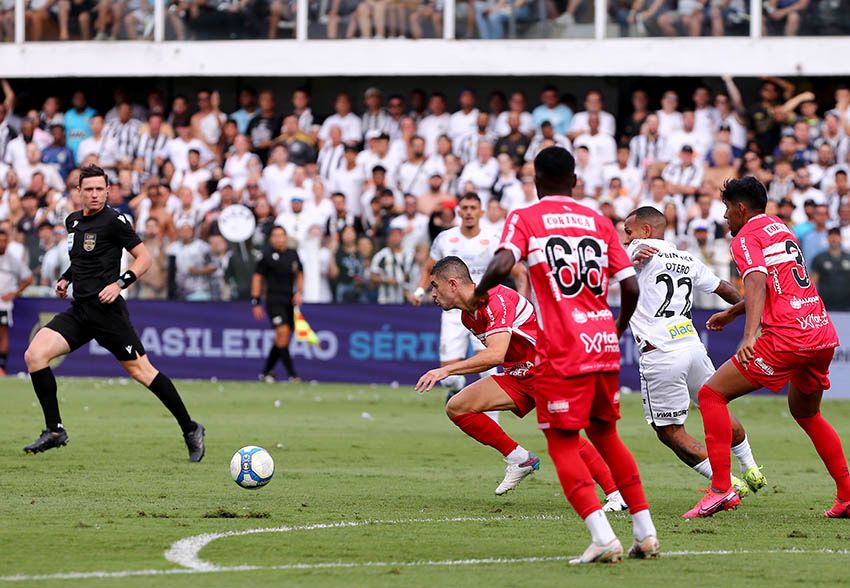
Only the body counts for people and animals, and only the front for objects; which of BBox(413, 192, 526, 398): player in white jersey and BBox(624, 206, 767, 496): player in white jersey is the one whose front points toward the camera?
BBox(413, 192, 526, 398): player in white jersey

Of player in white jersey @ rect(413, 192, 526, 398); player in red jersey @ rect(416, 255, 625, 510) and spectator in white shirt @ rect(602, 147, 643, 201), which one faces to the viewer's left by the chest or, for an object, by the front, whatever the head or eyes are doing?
the player in red jersey

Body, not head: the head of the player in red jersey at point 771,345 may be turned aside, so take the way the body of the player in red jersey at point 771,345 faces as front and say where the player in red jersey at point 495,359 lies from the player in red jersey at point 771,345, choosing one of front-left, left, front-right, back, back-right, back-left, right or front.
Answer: front-left

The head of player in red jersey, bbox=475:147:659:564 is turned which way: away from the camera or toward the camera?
away from the camera

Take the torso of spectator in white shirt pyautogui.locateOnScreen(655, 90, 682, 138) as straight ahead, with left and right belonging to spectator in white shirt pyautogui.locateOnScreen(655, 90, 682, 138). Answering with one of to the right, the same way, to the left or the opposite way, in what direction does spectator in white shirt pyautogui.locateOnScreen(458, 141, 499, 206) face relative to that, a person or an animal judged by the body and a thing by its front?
the same way

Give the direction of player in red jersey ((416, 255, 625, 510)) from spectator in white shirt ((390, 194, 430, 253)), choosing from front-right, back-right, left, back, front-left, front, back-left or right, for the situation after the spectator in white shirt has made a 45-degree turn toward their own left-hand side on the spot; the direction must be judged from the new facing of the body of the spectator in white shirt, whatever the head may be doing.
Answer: front-right

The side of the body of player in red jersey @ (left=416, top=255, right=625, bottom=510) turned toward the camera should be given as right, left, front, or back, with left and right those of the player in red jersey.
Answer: left

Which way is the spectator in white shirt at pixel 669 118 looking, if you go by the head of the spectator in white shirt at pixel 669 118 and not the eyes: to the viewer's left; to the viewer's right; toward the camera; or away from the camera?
toward the camera

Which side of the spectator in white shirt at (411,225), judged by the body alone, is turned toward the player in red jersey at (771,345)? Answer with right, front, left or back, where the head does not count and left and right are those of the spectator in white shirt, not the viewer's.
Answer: front

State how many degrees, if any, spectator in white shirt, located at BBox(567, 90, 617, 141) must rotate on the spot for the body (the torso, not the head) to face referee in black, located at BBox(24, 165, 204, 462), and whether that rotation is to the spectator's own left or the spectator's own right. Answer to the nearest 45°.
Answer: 0° — they already face them

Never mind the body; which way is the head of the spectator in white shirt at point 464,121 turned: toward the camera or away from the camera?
toward the camera

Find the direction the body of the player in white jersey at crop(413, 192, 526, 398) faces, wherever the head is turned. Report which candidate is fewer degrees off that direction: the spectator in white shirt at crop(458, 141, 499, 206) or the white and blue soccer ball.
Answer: the white and blue soccer ball

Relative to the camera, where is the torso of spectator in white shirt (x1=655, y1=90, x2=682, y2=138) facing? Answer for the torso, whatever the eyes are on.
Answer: toward the camera

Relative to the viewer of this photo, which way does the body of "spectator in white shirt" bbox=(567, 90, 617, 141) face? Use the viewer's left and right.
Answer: facing the viewer

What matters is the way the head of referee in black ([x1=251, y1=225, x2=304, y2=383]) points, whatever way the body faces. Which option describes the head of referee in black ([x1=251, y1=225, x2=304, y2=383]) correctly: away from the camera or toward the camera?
toward the camera

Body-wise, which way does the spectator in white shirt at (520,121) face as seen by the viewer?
toward the camera
